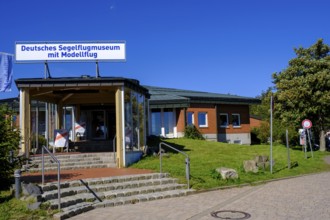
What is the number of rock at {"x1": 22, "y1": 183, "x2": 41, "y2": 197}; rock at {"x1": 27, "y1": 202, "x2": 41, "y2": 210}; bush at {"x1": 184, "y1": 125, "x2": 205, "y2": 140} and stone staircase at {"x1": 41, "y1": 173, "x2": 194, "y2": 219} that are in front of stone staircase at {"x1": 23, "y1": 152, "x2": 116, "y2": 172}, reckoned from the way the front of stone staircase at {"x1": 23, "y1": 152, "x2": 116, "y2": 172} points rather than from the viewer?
3

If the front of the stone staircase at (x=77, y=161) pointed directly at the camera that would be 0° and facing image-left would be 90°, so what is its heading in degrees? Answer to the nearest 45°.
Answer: approximately 0°

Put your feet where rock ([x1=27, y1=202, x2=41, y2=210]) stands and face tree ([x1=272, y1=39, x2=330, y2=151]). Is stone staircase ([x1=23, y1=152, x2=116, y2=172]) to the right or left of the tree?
left

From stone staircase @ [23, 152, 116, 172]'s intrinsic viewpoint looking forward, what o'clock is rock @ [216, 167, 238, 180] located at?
The rock is roughly at 10 o'clock from the stone staircase.

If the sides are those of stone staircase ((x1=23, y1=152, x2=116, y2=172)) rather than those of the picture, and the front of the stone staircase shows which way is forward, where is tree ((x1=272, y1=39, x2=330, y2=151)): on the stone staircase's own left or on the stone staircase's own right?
on the stone staircase's own left

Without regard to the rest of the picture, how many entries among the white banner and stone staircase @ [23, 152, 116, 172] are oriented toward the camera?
2

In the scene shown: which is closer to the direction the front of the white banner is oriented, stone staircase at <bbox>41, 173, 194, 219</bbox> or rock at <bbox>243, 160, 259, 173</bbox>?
the stone staircase

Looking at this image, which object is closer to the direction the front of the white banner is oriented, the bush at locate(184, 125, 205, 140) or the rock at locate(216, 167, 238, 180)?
the rock
